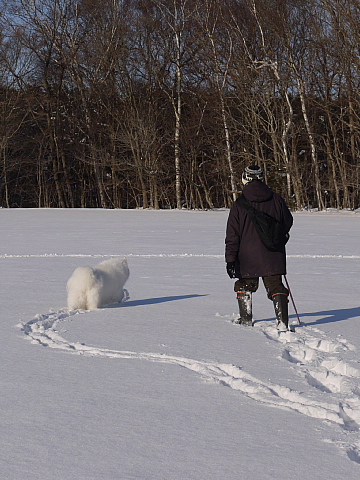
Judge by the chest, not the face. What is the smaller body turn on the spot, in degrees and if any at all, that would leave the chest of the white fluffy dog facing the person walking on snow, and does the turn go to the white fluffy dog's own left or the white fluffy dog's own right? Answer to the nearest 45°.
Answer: approximately 90° to the white fluffy dog's own right

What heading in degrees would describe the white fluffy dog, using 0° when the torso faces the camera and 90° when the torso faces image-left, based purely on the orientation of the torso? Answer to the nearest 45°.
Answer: approximately 225°

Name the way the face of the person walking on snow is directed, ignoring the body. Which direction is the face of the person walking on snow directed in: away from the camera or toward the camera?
away from the camera
